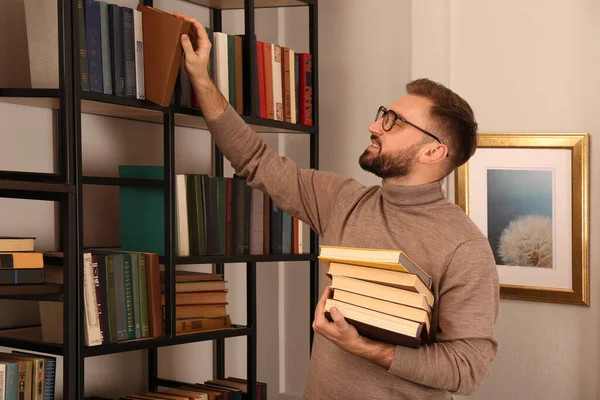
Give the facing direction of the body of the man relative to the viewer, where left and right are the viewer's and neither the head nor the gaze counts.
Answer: facing the viewer and to the left of the viewer

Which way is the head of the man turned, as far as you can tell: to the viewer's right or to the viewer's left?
to the viewer's left

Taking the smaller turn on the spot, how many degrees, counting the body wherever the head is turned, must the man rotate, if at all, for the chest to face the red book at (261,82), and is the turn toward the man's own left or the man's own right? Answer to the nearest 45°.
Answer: approximately 90° to the man's own right

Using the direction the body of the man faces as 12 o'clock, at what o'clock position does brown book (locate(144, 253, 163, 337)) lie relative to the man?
The brown book is roughly at 2 o'clock from the man.

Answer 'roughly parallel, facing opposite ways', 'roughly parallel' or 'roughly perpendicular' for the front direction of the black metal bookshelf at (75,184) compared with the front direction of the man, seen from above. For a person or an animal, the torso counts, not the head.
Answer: roughly perpendicular

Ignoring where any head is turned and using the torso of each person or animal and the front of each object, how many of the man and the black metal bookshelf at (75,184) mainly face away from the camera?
0

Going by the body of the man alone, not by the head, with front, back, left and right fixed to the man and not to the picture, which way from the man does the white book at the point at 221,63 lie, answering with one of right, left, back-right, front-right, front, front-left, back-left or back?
right

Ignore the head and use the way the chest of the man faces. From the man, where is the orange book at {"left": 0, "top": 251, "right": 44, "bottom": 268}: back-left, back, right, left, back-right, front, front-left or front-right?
front-right

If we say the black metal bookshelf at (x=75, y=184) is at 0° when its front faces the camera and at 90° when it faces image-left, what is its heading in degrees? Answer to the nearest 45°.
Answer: approximately 315°
